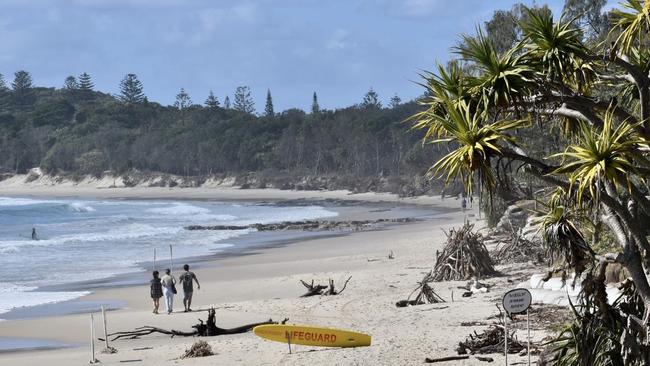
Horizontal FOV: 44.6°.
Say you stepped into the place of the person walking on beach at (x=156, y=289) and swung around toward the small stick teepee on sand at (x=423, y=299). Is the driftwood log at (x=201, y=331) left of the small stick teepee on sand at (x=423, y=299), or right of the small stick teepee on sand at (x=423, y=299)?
right

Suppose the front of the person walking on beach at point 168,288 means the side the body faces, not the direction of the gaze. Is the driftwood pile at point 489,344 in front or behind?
behind

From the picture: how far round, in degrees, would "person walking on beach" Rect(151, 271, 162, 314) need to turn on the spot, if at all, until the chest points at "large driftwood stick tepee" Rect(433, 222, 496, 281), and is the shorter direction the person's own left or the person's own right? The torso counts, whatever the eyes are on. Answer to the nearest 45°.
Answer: approximately 90° to the person's own right

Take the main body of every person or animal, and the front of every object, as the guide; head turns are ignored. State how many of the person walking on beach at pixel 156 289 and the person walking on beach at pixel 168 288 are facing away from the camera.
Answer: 2

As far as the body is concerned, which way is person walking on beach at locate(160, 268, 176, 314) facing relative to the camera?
away from the camera

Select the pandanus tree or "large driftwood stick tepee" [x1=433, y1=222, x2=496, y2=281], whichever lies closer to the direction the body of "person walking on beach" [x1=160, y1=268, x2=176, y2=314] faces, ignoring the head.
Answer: the large driftwood stick tepee

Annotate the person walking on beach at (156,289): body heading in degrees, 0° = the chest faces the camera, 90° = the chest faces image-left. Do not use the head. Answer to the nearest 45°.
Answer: approximately 180°

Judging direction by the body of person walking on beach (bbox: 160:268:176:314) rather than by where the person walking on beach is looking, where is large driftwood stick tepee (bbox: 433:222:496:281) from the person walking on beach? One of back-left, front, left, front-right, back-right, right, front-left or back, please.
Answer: right

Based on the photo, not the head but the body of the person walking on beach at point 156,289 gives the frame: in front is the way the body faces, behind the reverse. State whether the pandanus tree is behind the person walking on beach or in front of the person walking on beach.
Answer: behind
